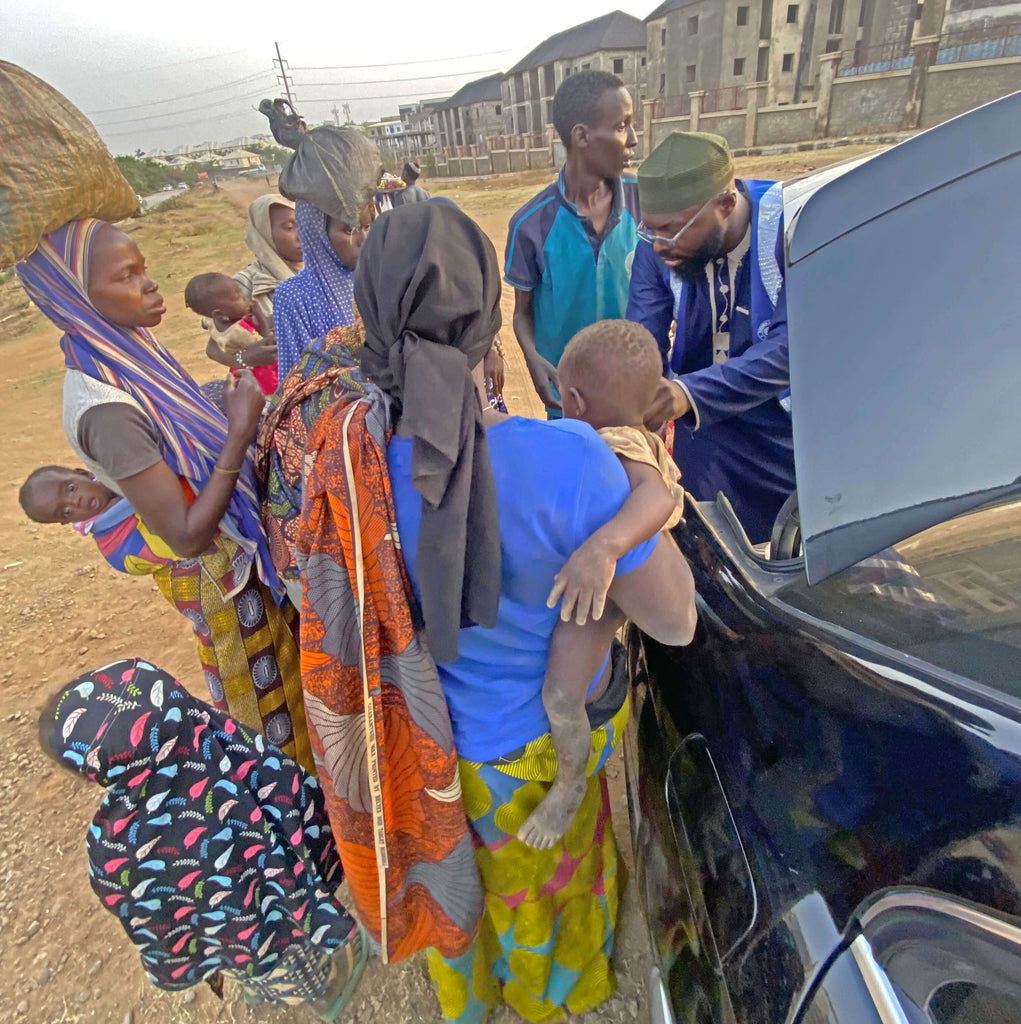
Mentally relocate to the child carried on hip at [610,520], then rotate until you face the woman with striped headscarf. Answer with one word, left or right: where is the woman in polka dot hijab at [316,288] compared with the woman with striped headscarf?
right

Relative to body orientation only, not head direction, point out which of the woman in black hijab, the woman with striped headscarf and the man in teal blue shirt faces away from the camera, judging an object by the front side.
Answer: the woman in black hijab

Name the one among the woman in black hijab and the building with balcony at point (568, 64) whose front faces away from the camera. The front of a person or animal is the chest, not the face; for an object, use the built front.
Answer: the woman in black hijab

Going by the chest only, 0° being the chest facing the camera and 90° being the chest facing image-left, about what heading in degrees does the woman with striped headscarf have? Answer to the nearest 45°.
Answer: approximately 270°

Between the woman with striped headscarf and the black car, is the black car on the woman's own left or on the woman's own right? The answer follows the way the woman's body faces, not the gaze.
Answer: on the woman's own right

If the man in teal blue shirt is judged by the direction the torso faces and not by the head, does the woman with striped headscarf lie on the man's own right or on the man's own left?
on the man's own right

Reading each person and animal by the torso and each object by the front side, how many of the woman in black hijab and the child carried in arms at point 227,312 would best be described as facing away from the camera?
1

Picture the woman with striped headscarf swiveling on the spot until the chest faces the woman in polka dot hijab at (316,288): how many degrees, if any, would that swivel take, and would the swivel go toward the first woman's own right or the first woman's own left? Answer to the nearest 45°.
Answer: approximately 45° to the first woman's own left

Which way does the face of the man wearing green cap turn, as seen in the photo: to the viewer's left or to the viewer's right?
to the viewer's left

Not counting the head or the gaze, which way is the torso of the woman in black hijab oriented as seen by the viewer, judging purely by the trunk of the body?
away from the camera
